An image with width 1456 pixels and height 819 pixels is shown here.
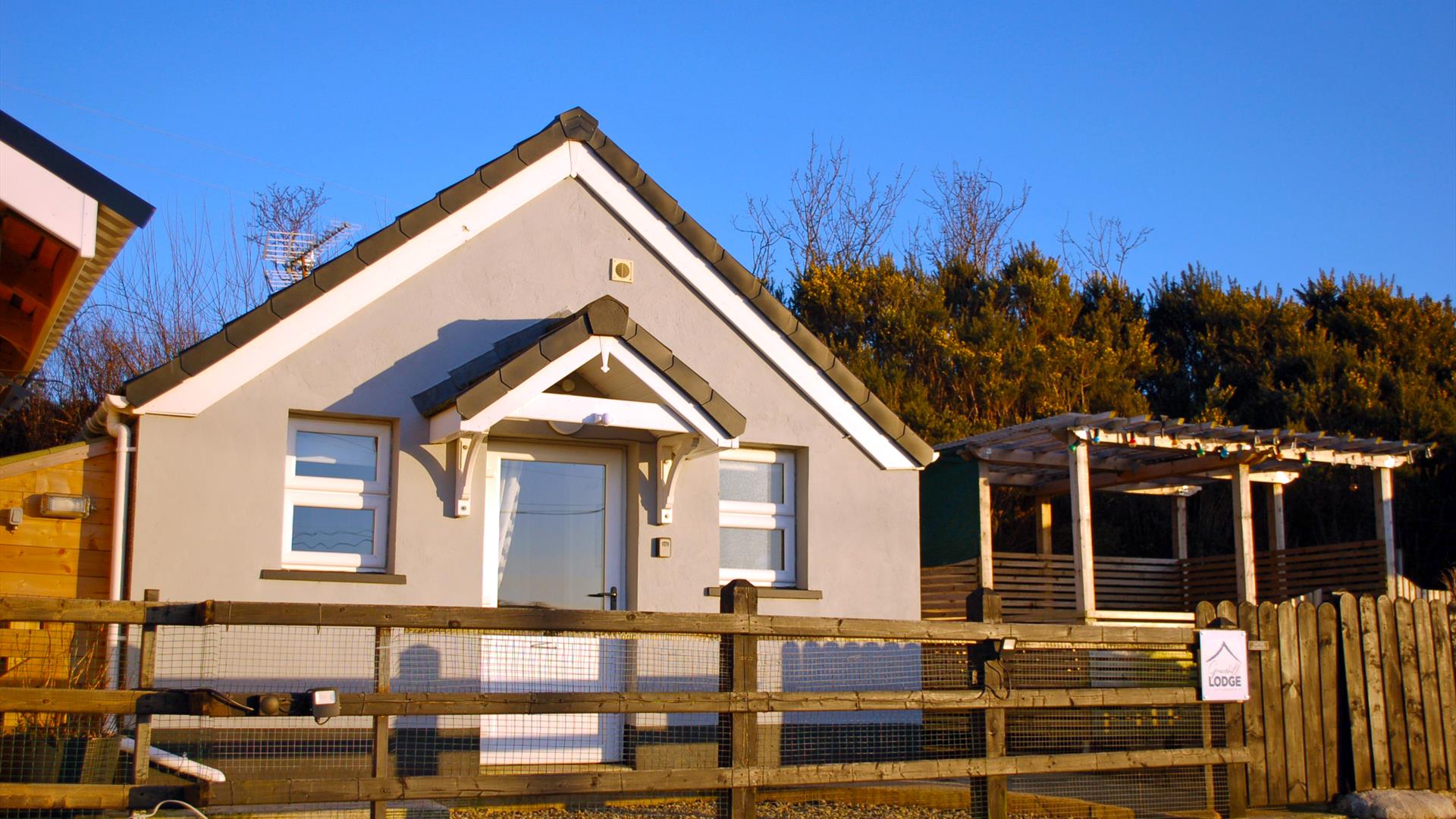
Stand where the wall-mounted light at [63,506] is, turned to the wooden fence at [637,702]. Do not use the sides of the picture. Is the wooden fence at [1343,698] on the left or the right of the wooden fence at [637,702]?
left

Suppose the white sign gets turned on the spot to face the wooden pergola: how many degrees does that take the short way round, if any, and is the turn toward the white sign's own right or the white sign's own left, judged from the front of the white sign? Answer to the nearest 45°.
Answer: approximately 180°

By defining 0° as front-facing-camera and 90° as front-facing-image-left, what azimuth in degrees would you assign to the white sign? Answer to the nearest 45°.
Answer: approximately 0°

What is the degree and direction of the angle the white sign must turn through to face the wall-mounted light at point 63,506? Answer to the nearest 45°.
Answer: approximately 90° to its right

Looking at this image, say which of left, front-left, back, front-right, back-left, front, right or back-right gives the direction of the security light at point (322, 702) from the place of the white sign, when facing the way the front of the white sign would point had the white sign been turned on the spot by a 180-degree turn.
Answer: back-left

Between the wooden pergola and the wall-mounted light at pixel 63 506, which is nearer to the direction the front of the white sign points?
the wall-mounted light

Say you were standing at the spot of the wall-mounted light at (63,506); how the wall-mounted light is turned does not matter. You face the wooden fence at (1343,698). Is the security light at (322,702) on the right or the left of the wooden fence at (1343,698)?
right
